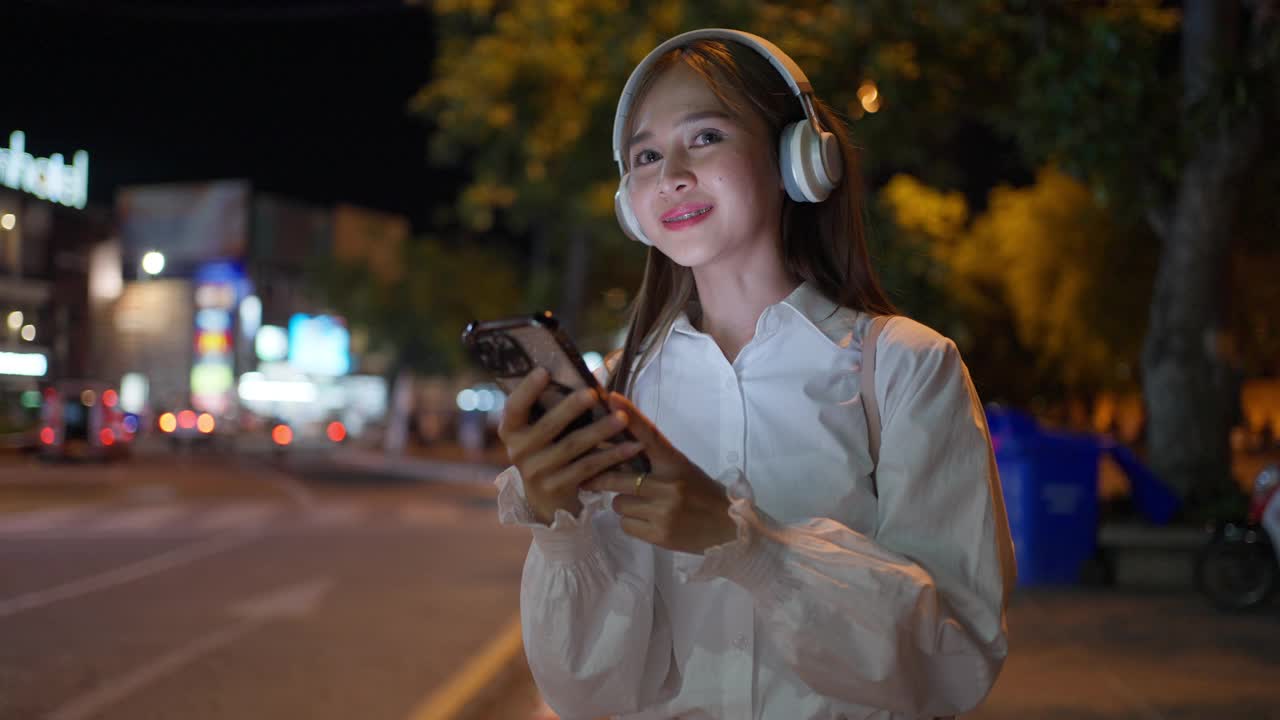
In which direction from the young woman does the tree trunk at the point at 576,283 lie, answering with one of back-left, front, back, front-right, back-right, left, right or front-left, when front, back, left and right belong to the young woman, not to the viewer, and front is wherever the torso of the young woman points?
back-right

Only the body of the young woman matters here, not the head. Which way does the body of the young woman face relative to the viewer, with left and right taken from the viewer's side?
facing the viewer and to the left of the viewer

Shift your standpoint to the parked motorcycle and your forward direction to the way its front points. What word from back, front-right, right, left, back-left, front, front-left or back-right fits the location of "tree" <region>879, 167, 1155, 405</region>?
right

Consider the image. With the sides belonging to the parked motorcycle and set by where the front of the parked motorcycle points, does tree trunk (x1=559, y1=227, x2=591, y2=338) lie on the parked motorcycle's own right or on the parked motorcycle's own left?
on the parked motorcycle's own right

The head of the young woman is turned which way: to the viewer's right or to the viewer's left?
to the viewer's left

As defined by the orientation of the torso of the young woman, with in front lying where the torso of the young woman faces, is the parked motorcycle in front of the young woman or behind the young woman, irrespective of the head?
behind

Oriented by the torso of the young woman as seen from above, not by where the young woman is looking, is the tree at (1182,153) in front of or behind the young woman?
behind

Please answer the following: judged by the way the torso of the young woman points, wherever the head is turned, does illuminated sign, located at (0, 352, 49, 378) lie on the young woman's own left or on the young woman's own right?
on the young woman's own right

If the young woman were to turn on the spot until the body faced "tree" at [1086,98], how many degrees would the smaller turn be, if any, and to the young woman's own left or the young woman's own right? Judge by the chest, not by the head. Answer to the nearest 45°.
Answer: approximately 135° to the young woman's own right

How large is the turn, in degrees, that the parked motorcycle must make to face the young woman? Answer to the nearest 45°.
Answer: approximately 90° to its left

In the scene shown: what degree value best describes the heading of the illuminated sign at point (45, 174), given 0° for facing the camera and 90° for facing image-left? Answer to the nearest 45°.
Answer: approximately 315°
